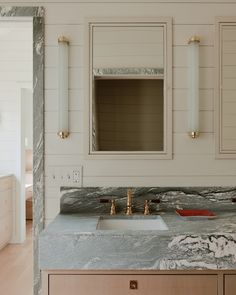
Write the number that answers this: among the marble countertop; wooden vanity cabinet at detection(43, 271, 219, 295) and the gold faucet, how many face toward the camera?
3

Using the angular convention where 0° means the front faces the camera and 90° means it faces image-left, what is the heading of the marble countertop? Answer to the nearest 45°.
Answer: approximately 0°

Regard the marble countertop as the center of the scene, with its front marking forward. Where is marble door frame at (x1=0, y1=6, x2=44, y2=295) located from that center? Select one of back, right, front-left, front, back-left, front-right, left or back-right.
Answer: back-right

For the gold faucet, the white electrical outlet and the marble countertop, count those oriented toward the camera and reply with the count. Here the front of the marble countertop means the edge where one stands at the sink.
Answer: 3

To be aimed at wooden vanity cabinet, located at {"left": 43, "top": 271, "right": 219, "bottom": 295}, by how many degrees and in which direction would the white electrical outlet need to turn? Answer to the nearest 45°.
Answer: approximately 45° to its left
